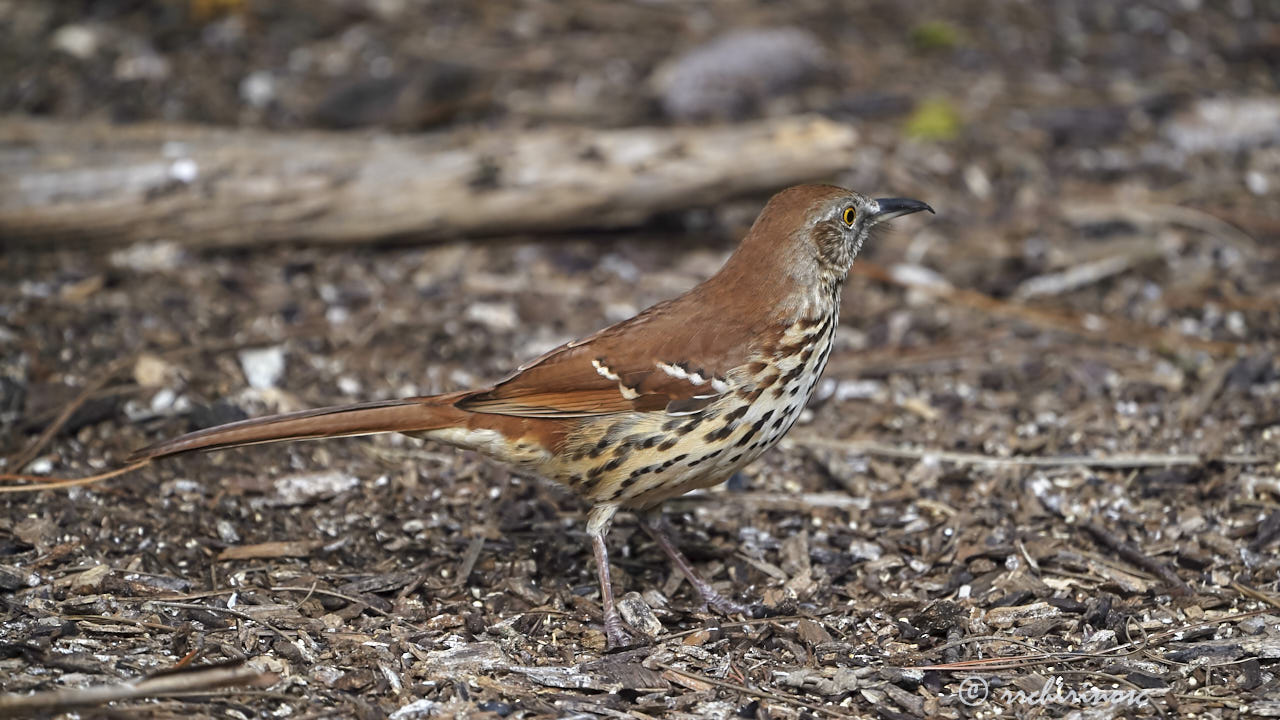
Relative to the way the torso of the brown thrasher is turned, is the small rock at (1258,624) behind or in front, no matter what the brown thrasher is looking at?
in front

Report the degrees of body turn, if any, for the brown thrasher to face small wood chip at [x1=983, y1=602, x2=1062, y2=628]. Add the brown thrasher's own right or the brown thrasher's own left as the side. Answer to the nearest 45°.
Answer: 0° — it already faces it

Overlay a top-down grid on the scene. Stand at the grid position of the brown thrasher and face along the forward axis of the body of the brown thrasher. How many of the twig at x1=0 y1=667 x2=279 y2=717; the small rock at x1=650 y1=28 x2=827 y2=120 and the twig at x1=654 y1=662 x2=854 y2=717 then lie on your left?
1

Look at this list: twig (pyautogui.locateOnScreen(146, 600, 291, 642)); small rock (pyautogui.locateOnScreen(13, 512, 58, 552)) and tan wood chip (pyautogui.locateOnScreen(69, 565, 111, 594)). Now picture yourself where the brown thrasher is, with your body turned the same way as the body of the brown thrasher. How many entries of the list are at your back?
3

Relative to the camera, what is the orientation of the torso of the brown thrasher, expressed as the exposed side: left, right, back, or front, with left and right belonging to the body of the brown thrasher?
right

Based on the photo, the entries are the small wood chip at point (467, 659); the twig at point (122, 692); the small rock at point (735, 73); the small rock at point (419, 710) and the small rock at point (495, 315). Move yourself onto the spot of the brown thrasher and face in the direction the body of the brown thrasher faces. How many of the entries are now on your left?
2

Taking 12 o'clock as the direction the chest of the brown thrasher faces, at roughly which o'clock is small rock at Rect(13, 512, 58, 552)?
The small rock is roughly at 6 o'clock from the brown thrasher.

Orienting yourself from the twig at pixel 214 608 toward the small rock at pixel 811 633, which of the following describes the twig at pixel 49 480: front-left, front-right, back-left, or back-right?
back-left

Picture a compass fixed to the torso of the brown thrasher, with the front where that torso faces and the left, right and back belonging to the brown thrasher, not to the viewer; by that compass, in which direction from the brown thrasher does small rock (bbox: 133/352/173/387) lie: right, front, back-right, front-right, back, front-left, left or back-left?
back-left

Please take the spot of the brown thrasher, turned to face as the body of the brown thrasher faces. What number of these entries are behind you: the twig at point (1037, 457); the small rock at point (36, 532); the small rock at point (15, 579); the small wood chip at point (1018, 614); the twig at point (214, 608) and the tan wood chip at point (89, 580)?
4

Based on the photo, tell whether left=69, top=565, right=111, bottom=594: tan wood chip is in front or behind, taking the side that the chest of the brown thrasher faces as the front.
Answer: behind

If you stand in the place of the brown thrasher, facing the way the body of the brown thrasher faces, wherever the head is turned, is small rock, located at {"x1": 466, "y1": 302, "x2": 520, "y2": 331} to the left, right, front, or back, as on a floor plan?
left

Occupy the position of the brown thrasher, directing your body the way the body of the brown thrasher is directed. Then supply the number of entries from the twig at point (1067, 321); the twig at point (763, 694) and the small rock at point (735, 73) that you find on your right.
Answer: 1

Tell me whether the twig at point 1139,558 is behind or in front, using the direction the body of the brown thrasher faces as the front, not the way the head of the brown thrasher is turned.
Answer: in front

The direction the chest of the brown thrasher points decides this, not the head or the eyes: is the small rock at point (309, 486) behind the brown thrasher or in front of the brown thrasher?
behind
